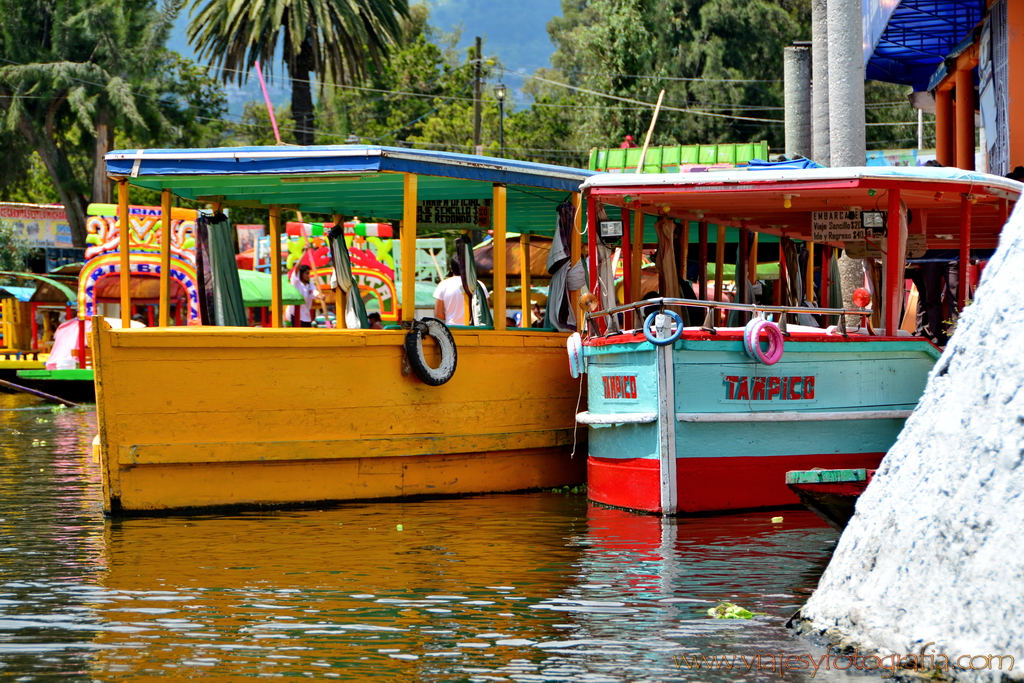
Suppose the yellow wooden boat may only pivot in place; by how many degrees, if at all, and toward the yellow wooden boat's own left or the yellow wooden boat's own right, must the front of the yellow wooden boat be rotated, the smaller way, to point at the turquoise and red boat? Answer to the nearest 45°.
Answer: approximately 135° to the yellow wooden boat's own left

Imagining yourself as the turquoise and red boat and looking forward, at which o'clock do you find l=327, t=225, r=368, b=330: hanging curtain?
The hanging curtain is roughly at 2 o'clock from the turquoise and red boat.

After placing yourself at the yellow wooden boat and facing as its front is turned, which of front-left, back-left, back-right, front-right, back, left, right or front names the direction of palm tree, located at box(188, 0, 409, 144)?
back-right

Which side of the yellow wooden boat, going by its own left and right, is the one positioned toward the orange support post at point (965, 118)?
back

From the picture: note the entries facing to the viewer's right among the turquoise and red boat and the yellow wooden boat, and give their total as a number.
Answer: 0

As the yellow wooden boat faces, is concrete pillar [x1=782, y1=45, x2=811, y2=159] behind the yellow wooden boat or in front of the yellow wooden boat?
behind

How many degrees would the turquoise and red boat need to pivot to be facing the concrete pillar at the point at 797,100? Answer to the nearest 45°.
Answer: approximately 135° to its right

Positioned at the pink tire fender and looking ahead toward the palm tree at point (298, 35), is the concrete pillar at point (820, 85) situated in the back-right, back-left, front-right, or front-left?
front-right

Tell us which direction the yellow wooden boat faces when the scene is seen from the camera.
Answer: facing the viewer and to the left of the viewer

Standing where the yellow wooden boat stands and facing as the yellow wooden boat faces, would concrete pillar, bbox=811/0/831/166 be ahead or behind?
behind

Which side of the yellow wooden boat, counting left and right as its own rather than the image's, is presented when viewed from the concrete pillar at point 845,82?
back

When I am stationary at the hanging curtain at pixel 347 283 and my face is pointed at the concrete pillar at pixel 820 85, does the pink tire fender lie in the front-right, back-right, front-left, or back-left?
front-right

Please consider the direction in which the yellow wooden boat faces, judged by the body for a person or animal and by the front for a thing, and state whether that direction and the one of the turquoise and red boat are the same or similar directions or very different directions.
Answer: same or similar directions
